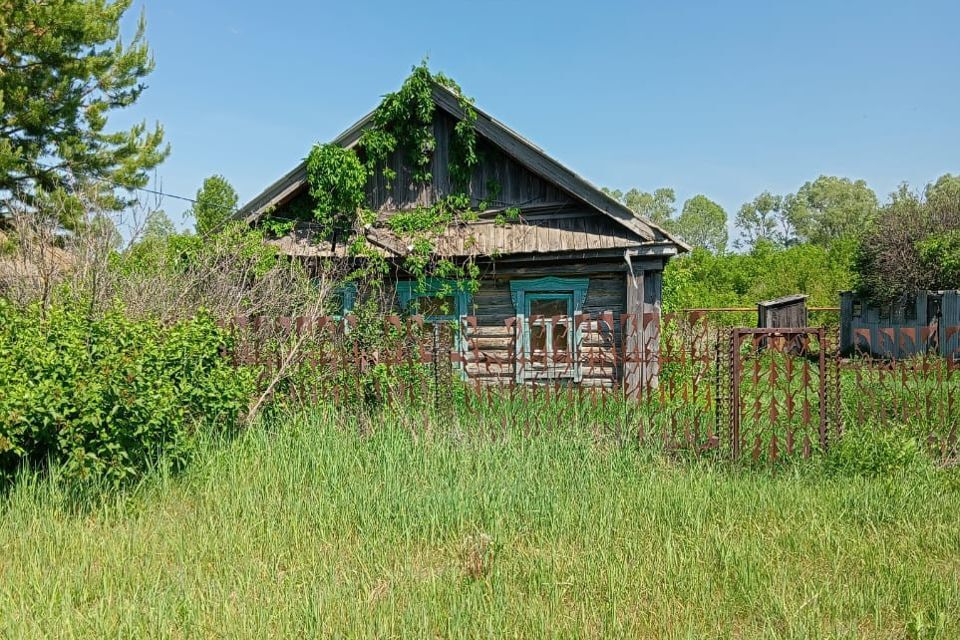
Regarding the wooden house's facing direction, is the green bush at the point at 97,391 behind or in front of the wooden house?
in front

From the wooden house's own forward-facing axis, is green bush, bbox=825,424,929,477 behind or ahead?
ahead

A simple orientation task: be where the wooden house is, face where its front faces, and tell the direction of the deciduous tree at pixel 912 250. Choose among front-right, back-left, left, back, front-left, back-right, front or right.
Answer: back-left

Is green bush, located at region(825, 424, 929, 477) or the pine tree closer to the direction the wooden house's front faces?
the green bush

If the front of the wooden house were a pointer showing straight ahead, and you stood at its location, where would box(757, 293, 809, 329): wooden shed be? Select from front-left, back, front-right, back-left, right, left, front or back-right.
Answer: back-left

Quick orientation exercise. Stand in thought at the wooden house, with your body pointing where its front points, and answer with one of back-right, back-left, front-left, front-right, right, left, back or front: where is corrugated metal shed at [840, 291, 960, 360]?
back-left

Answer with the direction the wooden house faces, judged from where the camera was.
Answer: facing the viewer

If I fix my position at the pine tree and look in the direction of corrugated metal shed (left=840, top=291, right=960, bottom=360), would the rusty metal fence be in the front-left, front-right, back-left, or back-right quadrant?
front-right
